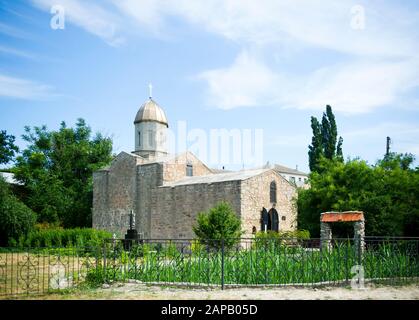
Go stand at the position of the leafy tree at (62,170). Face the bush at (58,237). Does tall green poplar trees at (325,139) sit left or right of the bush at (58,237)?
left

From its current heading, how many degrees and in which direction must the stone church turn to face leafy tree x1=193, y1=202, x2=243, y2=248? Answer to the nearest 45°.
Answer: approximately 45° to its right

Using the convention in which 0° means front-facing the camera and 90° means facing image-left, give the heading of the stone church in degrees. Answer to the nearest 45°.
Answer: approximately 315°

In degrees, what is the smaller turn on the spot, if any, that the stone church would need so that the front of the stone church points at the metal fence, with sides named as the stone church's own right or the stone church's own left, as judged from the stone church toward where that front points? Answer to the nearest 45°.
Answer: approximately 45° to the stone church's own right

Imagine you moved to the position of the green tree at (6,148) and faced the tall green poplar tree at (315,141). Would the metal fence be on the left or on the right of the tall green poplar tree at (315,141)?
right

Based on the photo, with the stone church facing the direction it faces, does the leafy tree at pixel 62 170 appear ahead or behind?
behind

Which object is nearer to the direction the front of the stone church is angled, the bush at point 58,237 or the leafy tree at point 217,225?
the leafy tree

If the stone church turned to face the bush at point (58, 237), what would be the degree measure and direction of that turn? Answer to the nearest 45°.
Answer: approximately 90° to its right

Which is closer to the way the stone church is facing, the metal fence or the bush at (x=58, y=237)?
the metal fence

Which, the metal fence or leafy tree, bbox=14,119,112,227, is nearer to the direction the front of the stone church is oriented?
the metal fence
